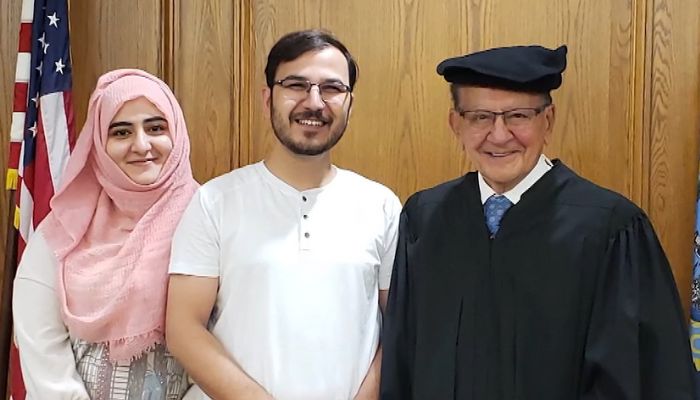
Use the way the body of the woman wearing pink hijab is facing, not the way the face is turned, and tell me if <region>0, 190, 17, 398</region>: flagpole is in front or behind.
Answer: behind

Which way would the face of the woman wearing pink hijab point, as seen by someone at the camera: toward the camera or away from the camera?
toward the camera

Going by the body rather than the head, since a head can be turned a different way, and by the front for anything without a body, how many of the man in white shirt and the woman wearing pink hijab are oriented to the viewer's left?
0

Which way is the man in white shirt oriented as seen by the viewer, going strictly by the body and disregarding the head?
toward the camera

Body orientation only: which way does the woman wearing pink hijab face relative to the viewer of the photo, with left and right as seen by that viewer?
facing the viewer and to the right of the viewer

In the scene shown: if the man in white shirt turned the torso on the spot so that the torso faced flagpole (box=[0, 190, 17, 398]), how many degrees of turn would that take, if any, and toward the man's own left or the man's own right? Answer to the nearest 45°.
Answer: approximately 135° to the man's own right
